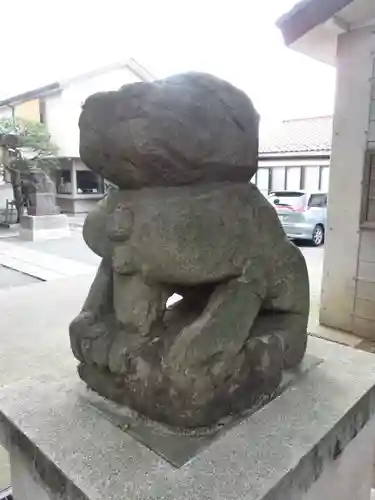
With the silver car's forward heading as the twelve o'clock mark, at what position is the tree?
The tree is roughly at 8 o'clock from the silver car.

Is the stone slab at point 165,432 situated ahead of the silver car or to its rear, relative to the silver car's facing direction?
to the rear

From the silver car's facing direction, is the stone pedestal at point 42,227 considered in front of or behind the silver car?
behind

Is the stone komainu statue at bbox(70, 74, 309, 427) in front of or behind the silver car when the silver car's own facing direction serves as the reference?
behind

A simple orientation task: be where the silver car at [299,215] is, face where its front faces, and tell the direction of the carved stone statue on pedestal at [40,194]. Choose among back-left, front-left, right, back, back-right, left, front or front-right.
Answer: back-left

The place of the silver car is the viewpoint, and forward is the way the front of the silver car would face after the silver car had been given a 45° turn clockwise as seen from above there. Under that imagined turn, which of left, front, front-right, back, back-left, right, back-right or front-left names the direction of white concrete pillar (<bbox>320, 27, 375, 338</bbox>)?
right

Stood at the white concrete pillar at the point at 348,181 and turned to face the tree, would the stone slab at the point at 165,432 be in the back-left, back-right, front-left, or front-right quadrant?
back-left

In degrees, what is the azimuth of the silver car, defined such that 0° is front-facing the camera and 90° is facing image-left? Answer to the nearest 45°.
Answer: approximately 225°

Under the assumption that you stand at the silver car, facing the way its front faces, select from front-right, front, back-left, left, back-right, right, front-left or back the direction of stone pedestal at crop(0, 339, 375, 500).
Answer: back-right
